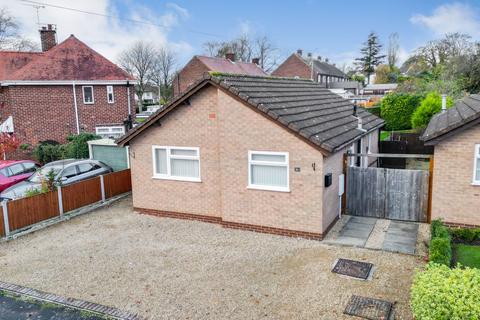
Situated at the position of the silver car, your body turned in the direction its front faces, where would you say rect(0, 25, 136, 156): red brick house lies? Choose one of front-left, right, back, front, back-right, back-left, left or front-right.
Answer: back-right

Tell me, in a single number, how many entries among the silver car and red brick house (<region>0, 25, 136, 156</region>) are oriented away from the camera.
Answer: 0

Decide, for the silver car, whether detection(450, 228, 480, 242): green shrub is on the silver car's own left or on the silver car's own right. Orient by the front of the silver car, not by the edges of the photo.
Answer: on the silver car's own left

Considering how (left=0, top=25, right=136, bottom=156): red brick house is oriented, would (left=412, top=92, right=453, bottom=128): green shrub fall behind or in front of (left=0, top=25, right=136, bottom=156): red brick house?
behind

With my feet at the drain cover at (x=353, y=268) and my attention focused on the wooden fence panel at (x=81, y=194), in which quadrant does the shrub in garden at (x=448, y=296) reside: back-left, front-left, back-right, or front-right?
back-left

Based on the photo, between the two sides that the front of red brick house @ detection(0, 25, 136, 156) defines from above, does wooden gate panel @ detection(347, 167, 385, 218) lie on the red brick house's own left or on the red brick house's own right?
on the red brick house's own left

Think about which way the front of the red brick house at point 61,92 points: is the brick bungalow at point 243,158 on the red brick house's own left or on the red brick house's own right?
on the red brick house's own left

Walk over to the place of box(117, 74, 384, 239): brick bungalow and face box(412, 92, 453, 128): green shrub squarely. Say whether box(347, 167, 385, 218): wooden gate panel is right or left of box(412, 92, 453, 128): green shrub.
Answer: right
